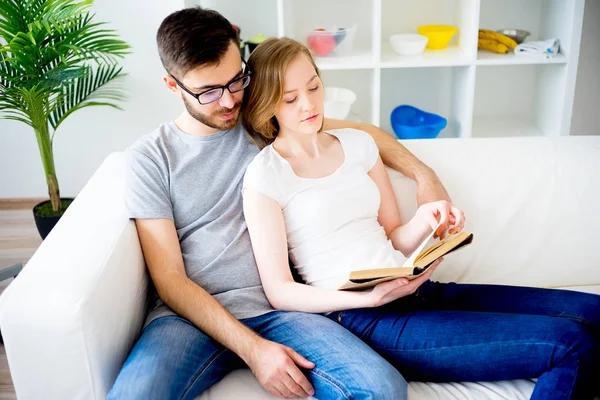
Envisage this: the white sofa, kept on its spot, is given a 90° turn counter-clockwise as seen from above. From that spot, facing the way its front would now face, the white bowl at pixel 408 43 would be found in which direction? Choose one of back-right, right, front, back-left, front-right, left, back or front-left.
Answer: left

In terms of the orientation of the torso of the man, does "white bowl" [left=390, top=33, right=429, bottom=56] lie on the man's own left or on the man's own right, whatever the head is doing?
on the man's own left

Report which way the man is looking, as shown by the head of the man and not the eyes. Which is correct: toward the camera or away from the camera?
toward the camera

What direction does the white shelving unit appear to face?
toward the camera

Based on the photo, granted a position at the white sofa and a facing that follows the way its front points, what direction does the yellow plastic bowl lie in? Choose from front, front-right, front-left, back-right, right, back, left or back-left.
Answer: back

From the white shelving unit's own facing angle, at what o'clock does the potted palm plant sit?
The potted palm plant is roughly at 2 o'clock from the white shelving unit.

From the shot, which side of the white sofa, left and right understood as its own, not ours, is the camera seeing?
front

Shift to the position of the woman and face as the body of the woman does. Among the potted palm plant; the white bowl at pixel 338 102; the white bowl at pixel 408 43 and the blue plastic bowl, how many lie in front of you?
0

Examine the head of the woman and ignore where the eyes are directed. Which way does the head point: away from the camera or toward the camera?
toward the camera

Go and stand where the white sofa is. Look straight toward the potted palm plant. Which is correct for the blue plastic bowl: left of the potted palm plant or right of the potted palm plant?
right

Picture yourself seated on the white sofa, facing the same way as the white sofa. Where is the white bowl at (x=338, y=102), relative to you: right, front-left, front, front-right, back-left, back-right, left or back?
back

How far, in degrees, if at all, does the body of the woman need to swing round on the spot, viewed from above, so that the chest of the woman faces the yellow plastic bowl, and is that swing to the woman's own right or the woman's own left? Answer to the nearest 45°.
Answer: approximately 135° to the woman's own left

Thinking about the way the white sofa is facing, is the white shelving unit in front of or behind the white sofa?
behind

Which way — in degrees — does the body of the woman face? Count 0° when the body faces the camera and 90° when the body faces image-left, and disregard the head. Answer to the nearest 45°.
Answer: approximately 315°

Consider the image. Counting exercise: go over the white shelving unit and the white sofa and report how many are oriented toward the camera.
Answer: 2
